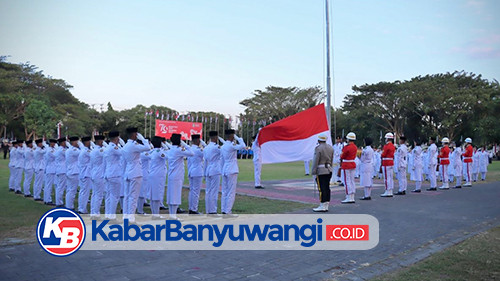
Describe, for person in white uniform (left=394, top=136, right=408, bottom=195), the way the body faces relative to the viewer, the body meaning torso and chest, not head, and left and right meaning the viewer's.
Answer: facing to the left of the viewer

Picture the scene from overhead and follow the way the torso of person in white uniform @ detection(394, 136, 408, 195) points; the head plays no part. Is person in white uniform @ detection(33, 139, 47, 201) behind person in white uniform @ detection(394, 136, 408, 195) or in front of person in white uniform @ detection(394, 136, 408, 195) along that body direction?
in front

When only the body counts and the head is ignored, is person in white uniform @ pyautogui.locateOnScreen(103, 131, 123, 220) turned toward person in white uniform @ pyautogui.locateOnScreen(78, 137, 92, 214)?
no

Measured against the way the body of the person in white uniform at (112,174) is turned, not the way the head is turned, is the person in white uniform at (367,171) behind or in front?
in front

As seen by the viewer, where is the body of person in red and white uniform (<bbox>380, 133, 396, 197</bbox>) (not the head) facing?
to the viewer's left

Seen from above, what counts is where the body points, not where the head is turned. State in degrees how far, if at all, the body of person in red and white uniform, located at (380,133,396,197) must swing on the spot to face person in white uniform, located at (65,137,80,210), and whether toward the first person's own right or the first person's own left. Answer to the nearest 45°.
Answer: approximately 45° to the first person's own left

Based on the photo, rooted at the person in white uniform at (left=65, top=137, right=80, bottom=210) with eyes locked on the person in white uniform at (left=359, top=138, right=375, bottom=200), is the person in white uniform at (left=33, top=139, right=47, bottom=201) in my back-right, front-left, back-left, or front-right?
back-left

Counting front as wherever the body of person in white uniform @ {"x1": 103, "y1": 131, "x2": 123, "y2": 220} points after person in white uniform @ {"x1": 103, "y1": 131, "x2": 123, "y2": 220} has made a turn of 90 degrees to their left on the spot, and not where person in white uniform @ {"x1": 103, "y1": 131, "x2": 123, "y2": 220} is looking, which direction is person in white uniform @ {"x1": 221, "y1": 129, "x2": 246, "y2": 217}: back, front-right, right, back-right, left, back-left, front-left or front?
back-right

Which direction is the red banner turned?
toward the camera

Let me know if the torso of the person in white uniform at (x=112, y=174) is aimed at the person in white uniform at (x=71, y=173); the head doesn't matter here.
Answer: no
